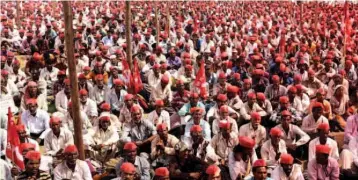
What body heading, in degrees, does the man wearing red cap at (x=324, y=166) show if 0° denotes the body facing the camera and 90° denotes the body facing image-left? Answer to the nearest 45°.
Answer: approximately 0°

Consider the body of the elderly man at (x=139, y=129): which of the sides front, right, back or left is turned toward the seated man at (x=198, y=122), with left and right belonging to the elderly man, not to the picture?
left

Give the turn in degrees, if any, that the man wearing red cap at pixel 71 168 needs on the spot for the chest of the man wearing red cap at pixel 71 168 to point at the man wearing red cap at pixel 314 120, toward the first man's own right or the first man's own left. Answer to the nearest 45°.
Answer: approximately 90° to the first man's own left

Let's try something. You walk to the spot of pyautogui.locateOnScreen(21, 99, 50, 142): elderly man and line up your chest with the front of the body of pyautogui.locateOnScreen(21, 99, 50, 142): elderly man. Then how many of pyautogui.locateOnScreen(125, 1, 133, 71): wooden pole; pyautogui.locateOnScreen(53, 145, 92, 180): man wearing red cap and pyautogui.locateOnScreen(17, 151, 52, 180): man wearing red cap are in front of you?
2

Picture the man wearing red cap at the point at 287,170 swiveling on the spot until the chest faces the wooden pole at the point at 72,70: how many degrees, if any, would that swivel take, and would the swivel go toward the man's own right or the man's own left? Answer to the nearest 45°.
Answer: approximately 90° to the man's own right
